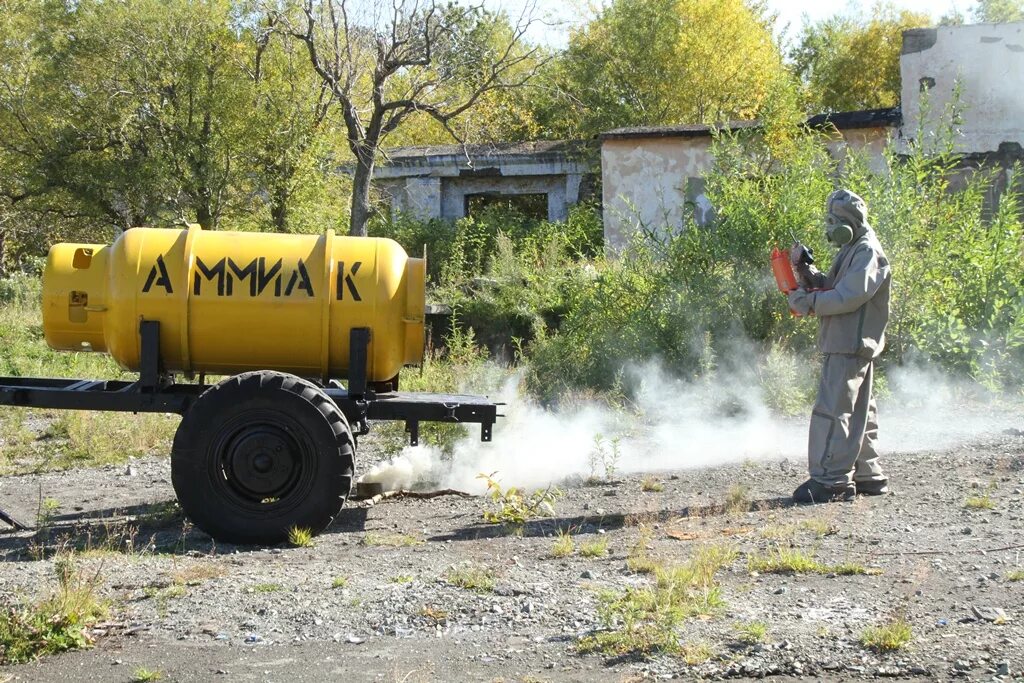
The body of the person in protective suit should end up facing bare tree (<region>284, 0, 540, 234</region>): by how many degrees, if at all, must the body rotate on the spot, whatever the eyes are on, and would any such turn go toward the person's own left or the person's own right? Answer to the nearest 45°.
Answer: approximately 45° to the person's own right

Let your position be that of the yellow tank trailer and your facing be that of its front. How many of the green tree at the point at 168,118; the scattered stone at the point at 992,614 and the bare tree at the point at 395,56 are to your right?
2

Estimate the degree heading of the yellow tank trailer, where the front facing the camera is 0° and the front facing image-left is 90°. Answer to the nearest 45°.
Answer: approximately 90°

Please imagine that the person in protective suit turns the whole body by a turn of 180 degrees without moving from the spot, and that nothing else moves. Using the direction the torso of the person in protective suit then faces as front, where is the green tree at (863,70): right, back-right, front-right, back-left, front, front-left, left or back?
left

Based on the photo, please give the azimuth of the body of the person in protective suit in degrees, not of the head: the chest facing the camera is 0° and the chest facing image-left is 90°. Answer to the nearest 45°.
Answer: approximately 90°

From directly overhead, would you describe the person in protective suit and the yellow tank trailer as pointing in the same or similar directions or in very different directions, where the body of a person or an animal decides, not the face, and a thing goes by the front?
same or similar directions

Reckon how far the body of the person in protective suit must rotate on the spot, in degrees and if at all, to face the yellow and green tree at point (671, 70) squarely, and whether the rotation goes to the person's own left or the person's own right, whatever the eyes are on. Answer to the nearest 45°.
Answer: approximately 90° to the person's own right

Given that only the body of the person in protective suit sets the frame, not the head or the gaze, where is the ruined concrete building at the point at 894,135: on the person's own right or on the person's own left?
on the person's own right

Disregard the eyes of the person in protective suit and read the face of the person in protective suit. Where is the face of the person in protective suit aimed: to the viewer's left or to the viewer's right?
to the viewer's left

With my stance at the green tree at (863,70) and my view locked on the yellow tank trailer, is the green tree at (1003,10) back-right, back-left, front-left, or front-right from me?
back-left

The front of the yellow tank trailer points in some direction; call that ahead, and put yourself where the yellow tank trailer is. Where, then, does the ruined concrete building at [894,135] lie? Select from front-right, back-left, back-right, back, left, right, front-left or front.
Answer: back-right

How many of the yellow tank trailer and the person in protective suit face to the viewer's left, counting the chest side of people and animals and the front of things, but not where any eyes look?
2

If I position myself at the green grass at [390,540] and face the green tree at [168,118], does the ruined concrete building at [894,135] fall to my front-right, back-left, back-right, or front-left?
front-right
